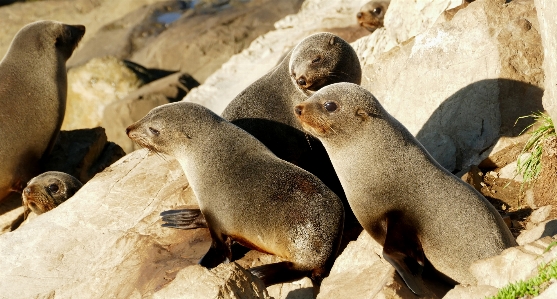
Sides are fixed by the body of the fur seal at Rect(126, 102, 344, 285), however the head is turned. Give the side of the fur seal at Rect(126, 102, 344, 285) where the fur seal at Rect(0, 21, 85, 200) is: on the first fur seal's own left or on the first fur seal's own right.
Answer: on the first fur seal's own right

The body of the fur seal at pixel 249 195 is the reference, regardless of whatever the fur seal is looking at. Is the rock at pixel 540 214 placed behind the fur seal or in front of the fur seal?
behind

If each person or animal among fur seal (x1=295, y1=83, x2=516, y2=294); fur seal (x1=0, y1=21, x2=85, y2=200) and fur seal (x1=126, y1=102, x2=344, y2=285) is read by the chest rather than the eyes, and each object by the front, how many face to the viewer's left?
2

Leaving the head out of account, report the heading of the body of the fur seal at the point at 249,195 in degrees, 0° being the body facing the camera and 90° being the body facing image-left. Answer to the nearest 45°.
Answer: approximately 90°

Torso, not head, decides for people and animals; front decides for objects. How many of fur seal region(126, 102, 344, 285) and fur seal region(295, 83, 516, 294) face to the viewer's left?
2

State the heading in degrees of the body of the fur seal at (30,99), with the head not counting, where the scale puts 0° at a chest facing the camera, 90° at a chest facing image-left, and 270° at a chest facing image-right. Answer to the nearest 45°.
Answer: approximately 270°

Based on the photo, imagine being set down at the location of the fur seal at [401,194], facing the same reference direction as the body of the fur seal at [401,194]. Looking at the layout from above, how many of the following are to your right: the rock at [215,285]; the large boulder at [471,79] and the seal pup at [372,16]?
2
